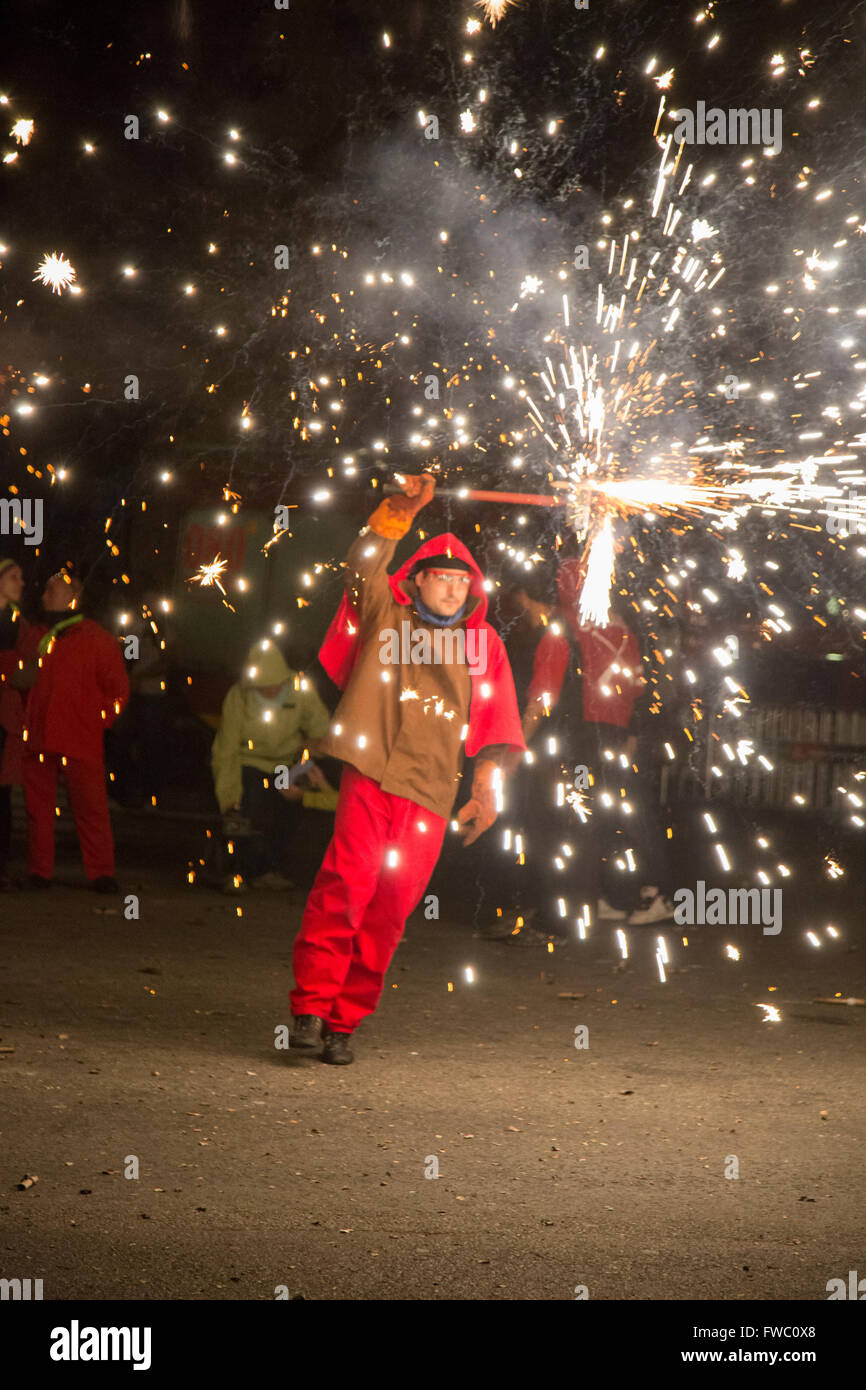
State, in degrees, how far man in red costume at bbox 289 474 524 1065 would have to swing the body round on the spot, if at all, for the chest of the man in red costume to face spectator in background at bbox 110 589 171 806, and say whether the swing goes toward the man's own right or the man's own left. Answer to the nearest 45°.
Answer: approximately 180°

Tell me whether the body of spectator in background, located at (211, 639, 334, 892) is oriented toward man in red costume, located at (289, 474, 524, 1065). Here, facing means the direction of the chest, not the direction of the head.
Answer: yes

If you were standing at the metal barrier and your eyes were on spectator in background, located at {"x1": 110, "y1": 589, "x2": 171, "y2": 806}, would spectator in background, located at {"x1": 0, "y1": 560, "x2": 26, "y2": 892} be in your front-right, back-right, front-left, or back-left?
front-left

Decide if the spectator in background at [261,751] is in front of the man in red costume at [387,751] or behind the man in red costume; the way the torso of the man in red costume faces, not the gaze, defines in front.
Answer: behind

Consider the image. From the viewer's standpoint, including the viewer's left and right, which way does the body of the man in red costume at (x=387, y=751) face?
facing the viewer

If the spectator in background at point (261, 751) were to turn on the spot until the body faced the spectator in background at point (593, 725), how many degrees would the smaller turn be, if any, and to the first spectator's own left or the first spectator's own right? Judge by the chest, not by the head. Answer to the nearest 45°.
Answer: approximately 45° to the first spectator's own left

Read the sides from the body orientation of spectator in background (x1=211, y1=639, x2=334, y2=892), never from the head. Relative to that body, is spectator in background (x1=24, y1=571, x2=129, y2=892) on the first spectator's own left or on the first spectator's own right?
on the first spectator's own right

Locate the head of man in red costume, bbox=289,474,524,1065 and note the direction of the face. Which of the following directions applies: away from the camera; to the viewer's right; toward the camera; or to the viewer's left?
toward the camera

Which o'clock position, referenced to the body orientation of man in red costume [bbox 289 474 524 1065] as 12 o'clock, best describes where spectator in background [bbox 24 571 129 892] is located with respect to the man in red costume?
The spectator in background is roughly at 5 o'clock from the man in red costume.
